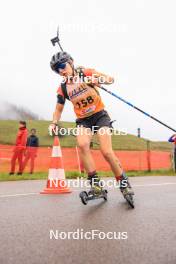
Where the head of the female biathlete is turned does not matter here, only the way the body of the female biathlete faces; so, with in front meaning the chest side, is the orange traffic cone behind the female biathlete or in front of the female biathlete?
behind

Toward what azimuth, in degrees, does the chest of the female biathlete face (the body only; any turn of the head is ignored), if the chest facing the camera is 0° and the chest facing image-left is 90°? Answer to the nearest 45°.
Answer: approximately 0°

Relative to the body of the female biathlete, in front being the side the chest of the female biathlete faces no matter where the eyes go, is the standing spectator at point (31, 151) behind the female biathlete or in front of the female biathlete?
behind

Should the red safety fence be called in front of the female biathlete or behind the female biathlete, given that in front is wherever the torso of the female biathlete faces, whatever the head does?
behind
